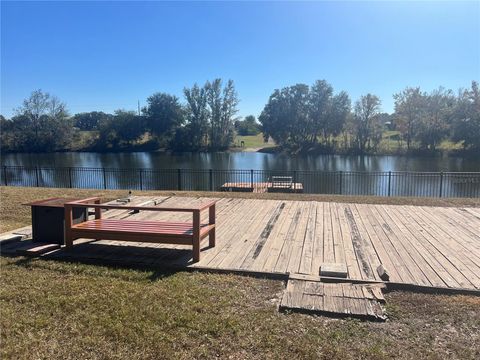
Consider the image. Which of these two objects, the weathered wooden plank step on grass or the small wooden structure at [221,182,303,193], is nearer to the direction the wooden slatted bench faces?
the small wooden structure

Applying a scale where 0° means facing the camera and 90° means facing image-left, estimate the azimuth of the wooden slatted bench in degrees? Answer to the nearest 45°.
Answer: approximately 225°

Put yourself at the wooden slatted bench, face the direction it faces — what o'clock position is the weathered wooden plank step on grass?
The weathered wooden plank step on grass is roughly at 3 o'clock from the wooden slatted bench.

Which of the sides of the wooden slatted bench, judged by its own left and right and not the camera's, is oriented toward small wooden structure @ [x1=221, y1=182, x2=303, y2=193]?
front
